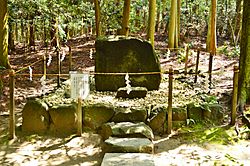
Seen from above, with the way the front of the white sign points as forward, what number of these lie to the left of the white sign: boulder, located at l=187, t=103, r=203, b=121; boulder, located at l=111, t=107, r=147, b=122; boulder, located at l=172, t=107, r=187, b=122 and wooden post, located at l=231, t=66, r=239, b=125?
4

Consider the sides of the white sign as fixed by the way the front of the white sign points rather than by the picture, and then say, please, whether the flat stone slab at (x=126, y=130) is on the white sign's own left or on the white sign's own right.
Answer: on the white sign's own left

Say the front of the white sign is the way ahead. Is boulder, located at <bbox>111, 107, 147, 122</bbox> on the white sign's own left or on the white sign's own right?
on the white sign's own left

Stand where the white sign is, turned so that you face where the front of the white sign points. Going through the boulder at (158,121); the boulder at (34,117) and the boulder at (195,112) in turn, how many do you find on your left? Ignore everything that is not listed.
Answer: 2

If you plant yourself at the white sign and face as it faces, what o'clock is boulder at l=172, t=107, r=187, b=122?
The boulder is roughly at 9 o'clock from the white sign.

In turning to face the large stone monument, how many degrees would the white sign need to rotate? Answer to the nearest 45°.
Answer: approximately 135° to its left

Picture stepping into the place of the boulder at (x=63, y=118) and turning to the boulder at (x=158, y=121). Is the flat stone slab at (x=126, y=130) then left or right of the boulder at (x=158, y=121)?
right

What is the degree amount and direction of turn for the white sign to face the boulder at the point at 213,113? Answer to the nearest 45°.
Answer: approximately 90° to its left

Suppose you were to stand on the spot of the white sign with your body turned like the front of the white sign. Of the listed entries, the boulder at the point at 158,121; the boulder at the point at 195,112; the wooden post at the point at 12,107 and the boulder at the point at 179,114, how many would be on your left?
3

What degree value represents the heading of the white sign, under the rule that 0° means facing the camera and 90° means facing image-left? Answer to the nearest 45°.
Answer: approximately 0°

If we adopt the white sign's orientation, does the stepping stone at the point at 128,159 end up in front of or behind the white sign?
in front

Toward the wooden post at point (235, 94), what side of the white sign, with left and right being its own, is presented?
left

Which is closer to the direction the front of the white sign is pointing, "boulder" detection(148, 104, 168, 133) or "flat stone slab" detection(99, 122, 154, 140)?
the flat stone slab

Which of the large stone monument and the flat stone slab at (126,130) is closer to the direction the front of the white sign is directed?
the flat stone slab

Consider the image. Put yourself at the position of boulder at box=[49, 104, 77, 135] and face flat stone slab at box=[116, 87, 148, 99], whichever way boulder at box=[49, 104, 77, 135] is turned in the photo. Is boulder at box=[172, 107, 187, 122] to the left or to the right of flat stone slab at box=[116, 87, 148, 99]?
right
